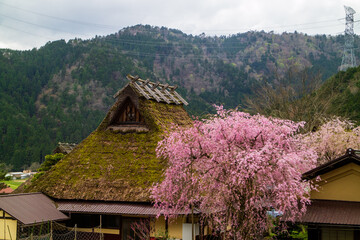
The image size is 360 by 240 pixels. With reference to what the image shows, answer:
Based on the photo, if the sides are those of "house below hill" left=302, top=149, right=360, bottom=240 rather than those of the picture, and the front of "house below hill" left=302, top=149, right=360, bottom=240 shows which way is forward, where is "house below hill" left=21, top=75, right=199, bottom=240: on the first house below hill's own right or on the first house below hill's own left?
on the first house below hill's own right

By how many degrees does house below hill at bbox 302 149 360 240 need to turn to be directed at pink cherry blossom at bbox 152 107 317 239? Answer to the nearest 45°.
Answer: approximately 90° to its right

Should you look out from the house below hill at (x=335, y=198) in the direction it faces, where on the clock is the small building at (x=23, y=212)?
The small building is roughly at 3 o'clock from the house below hill.

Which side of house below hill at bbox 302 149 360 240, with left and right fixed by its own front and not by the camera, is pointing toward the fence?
right

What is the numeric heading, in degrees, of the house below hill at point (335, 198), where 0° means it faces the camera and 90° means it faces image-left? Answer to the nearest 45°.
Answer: approximately 0°
